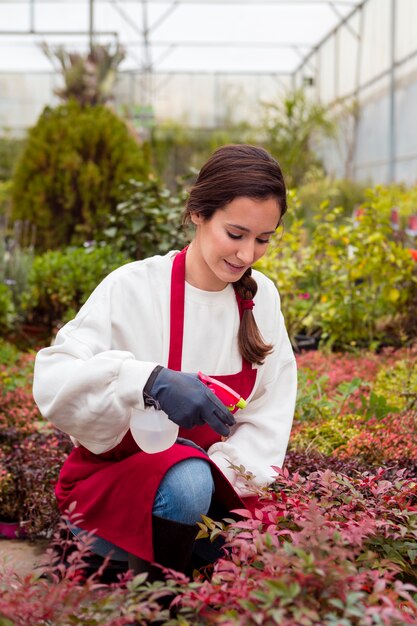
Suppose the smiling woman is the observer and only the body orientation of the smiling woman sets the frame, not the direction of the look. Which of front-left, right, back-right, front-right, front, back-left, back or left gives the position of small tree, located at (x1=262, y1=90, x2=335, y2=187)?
back-left

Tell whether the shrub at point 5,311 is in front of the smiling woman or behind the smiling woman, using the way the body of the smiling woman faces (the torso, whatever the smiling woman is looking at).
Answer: behind

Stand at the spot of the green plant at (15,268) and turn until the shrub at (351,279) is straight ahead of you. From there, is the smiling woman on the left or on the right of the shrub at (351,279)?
right

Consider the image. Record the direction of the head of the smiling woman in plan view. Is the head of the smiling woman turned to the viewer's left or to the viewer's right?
to the viewer's right

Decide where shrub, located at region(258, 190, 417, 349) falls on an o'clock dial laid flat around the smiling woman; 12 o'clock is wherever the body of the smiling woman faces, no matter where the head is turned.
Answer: The shrub is roughly at 8 o'clock from the smiling woman.

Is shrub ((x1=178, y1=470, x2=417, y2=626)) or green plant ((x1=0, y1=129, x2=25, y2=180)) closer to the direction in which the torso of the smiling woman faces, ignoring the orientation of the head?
the shrub
